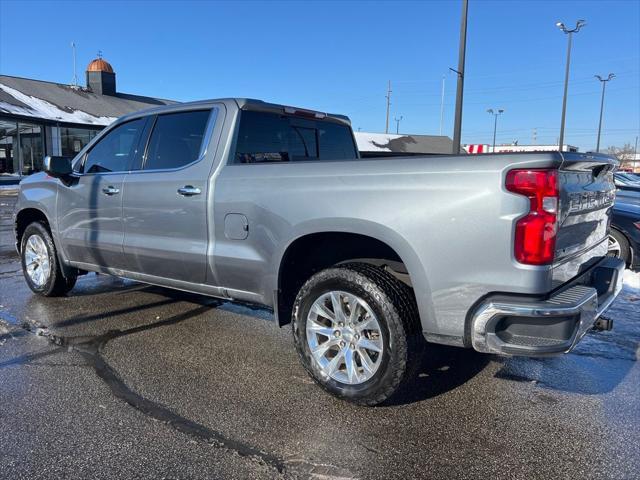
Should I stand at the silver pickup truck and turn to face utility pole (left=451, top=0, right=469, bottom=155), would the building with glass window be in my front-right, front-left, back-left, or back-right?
front-left

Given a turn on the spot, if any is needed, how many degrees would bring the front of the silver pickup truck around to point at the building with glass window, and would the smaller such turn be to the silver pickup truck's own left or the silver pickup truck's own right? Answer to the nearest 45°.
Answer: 0° — it already faces it

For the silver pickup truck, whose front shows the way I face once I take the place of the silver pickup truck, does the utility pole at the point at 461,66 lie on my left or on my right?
on my right

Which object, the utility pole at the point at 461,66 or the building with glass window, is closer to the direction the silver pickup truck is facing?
the building with glass window

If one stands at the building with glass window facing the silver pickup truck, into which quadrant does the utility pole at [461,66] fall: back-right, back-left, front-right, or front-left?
front-left

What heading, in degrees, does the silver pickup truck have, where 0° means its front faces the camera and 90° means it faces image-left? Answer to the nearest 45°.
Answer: approximately 135°
